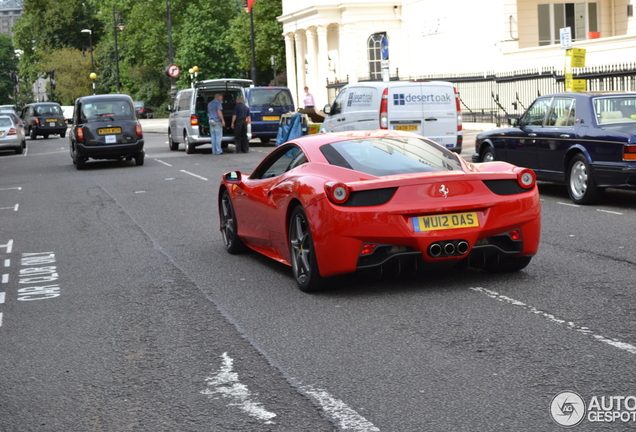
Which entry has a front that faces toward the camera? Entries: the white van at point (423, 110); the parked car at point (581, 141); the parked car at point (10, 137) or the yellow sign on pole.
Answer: the yellow sign on pole

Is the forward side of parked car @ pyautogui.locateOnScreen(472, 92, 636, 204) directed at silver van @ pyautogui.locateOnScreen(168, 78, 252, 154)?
yes

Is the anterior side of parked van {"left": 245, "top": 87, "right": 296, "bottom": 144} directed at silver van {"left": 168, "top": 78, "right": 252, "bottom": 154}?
no

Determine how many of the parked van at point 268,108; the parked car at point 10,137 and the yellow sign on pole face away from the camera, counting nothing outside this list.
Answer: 2

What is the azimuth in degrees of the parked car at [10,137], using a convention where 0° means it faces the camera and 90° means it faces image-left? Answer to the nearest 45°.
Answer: approximately 180°

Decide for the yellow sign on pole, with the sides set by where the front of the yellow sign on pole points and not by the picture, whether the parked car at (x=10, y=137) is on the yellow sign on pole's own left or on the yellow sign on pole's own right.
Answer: on the yellow sign on pole's own right

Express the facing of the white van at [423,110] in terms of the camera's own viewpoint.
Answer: facing away from the viewer and to the left of the viewer

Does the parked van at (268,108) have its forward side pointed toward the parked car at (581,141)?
no

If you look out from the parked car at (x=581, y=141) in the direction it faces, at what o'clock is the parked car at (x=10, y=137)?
the parked car at (x=10, y=137) is roughly at 12 o'clock from the parked car at (x=581, y=141).

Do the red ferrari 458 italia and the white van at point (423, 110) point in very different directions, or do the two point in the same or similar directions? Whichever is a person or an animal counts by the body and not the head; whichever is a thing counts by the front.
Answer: same or similar directions

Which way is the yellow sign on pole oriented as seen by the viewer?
toward the camera

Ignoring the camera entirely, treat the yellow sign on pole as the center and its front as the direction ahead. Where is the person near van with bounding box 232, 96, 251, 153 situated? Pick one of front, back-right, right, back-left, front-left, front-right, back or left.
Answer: back-right

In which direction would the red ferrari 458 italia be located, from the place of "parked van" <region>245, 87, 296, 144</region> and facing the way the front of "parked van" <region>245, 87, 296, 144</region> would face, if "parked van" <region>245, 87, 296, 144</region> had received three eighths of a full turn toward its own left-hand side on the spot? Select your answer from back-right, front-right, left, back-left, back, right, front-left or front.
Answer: front-left

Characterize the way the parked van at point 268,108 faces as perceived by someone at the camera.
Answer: facing away from the viewer

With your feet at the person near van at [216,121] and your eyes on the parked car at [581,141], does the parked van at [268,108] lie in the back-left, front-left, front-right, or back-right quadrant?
back-left
